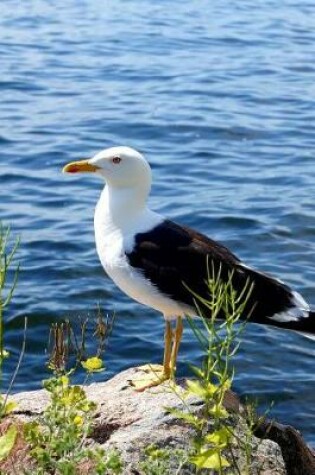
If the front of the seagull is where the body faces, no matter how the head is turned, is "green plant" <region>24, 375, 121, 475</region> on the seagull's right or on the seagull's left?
on the seagull's left

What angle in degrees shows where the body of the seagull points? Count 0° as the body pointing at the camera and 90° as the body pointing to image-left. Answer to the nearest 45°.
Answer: approximately 90°
